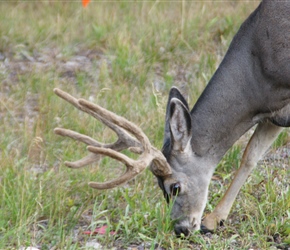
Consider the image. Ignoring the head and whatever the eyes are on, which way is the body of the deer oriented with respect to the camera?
to the viewer's left
